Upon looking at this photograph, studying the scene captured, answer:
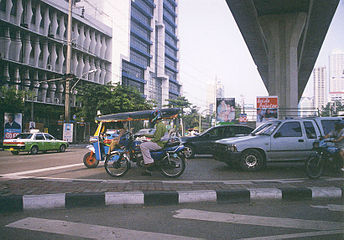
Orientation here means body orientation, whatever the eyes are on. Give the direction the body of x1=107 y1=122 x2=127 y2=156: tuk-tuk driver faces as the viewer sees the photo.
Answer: to the viewer's left

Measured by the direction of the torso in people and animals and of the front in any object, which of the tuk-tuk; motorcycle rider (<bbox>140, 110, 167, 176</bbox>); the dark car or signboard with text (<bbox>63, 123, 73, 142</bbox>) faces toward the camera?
the signboard with text

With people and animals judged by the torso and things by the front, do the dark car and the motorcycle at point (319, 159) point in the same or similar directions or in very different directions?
same or similar directions

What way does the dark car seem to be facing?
to the viewer's left

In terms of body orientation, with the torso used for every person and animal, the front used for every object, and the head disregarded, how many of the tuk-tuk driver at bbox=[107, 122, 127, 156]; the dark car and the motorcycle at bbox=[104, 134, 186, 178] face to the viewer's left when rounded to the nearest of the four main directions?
3

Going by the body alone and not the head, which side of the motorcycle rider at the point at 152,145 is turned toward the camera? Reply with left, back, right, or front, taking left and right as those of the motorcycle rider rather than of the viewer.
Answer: left

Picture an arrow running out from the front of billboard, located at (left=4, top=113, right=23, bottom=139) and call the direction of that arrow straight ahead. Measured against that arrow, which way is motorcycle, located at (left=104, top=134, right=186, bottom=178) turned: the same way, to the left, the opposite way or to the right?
to the right

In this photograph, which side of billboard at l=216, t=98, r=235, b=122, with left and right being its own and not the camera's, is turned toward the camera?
front

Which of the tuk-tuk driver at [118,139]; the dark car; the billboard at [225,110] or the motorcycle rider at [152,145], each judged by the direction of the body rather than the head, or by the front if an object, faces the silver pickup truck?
the billboard
